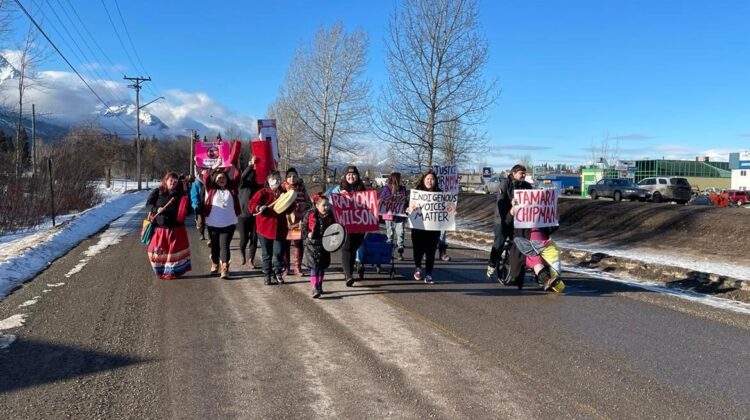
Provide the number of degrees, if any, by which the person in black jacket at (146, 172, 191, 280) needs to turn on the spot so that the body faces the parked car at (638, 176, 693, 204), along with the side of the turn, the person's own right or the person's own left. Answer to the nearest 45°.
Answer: approximately 135° to the person's own left

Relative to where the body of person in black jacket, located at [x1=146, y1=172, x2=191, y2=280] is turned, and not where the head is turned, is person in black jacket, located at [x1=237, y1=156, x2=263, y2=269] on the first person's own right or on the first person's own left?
on the first person's own left

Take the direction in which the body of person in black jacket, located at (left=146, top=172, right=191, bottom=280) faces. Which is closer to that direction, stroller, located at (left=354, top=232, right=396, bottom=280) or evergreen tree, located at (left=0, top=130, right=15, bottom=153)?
the stroller

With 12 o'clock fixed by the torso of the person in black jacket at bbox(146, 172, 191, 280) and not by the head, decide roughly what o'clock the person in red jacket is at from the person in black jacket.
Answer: The person in red jacket is roughly at 10 o'clock from the person in black jacket.

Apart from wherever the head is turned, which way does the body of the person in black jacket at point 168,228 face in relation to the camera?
toward the camera

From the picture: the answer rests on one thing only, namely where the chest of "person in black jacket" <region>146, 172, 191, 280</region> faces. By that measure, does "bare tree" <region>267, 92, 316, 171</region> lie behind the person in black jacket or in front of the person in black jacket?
behind

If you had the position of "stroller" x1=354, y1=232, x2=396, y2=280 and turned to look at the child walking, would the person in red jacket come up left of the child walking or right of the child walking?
right

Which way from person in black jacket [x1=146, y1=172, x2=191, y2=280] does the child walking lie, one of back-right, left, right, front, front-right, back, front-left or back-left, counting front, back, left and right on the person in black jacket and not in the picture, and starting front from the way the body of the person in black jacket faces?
front-left

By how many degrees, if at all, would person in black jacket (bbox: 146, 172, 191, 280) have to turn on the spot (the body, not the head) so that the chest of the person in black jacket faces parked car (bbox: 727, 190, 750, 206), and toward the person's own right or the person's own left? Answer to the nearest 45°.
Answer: approximately 135° to the person's own left

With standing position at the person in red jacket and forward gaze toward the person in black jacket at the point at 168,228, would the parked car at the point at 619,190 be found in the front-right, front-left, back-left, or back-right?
back-right

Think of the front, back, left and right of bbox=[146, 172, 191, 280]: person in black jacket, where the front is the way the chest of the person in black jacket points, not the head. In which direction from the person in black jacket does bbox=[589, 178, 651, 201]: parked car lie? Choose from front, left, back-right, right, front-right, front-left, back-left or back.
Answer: back-left

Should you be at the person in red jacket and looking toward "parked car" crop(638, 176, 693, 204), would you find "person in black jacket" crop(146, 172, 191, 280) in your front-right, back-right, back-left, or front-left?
back-left

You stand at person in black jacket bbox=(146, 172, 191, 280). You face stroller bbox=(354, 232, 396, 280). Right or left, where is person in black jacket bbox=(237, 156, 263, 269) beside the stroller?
left
